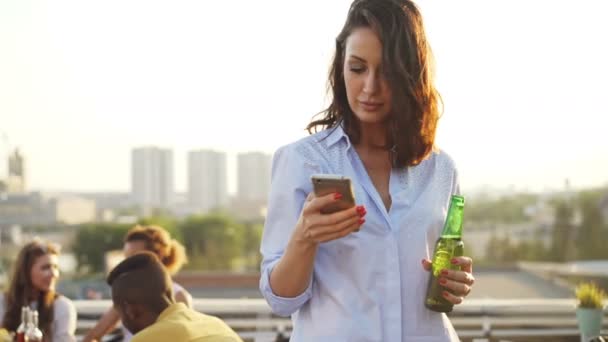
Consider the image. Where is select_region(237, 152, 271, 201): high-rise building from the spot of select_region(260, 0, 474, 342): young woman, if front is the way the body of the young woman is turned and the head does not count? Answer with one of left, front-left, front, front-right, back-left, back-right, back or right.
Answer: back

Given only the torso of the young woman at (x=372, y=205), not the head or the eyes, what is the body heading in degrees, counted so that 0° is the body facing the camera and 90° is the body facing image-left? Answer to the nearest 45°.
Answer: approximately 0°

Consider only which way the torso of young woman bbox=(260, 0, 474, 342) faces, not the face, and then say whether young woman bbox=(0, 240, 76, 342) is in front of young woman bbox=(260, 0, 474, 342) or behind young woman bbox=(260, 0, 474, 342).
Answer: behind

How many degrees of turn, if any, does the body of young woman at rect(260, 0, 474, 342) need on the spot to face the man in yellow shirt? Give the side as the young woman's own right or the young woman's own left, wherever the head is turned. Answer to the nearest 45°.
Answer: approximately 135° to the young woman's own right

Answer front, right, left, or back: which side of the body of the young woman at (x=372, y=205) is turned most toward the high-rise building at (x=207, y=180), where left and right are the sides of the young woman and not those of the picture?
back

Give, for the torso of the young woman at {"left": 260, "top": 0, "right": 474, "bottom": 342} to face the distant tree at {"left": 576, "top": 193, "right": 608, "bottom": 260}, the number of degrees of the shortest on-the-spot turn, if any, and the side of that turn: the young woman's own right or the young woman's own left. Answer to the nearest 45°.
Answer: approximately 180°

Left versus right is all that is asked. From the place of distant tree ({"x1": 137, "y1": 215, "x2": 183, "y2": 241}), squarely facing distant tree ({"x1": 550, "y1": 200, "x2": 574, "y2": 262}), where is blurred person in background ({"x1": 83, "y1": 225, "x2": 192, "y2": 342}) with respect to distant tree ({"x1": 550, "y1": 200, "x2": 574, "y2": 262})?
right

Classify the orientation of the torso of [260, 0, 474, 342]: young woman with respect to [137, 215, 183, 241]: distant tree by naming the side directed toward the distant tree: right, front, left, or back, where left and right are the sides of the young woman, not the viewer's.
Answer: back
